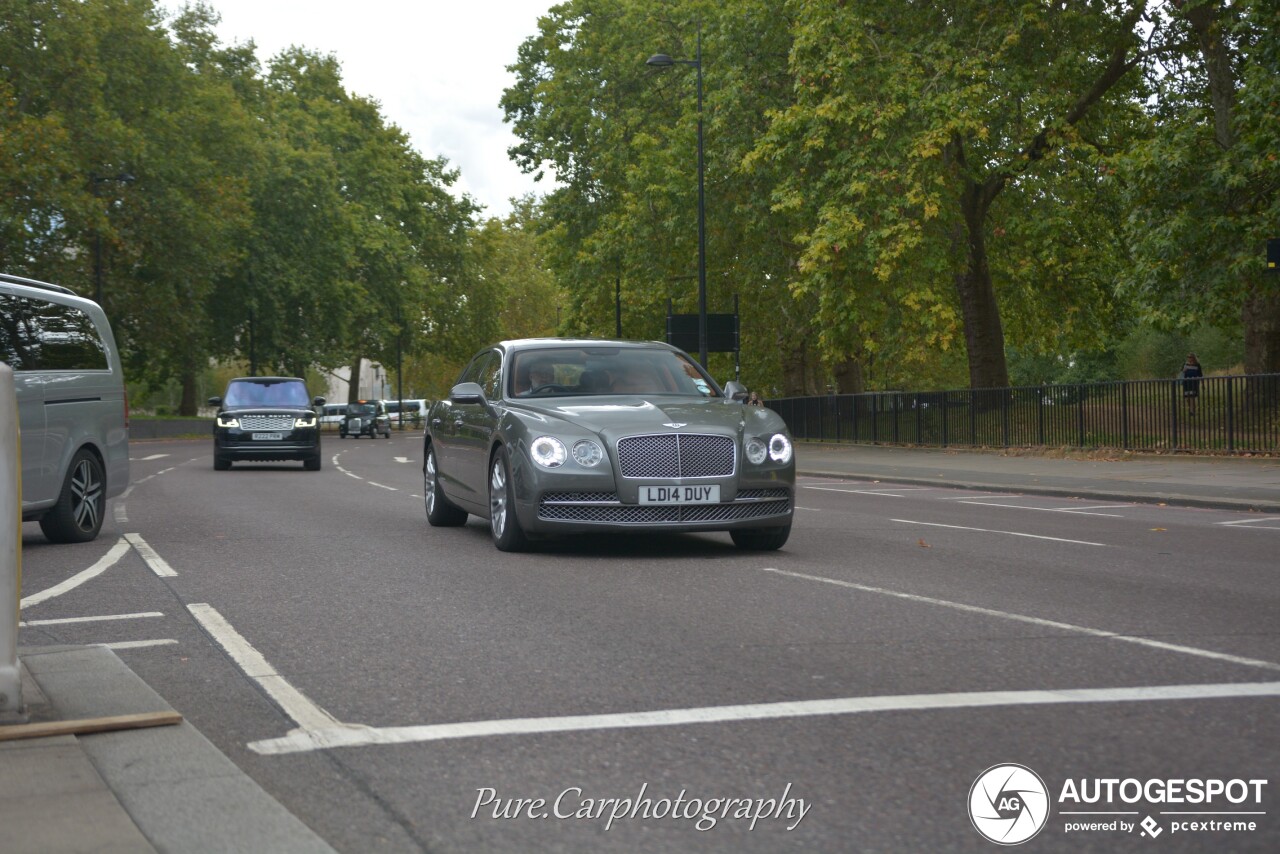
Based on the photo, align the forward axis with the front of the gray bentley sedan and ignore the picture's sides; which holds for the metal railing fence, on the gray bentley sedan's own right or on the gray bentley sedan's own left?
on the gray bentley sedan's own left

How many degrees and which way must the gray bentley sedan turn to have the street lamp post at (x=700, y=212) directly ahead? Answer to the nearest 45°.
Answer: approximately 135° to its left

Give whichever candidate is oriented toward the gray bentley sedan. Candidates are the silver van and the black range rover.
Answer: the black range rover

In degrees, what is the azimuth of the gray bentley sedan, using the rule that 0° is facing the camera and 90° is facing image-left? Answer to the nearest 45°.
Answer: approximately 315°

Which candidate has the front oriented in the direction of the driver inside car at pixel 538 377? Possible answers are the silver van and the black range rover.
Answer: the black range rover

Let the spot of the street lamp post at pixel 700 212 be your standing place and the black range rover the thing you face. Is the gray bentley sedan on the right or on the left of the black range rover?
left

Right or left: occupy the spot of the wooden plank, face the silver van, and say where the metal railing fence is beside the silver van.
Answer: right

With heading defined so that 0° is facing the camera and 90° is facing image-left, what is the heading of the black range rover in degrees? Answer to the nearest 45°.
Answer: approximately 0°
